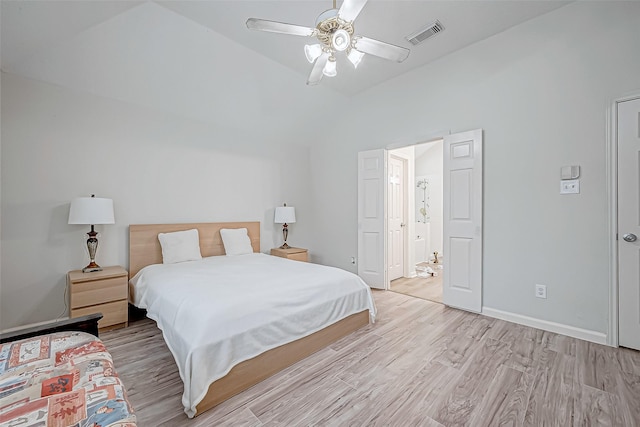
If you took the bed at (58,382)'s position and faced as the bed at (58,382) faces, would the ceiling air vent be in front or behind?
in front

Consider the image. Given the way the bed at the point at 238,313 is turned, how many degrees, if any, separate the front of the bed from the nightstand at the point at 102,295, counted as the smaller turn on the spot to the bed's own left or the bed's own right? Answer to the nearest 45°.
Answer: approximately 180°

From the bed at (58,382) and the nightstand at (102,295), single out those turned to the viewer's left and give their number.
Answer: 0

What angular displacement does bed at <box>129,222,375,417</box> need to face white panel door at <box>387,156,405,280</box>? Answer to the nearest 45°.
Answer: approximately 90° to its left

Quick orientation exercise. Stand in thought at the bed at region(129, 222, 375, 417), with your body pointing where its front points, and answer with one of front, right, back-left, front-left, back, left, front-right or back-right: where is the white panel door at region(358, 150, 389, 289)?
left

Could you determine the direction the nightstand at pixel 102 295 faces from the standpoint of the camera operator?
facing the viewer and to the right of the viewer

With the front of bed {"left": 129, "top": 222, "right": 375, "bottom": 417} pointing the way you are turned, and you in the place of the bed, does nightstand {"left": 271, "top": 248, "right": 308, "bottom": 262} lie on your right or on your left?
on your left

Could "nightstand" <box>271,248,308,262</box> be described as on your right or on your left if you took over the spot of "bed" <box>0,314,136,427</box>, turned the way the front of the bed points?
on your left

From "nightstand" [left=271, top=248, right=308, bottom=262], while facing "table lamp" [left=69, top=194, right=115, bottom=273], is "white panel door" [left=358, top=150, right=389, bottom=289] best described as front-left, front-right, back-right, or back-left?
back-left
